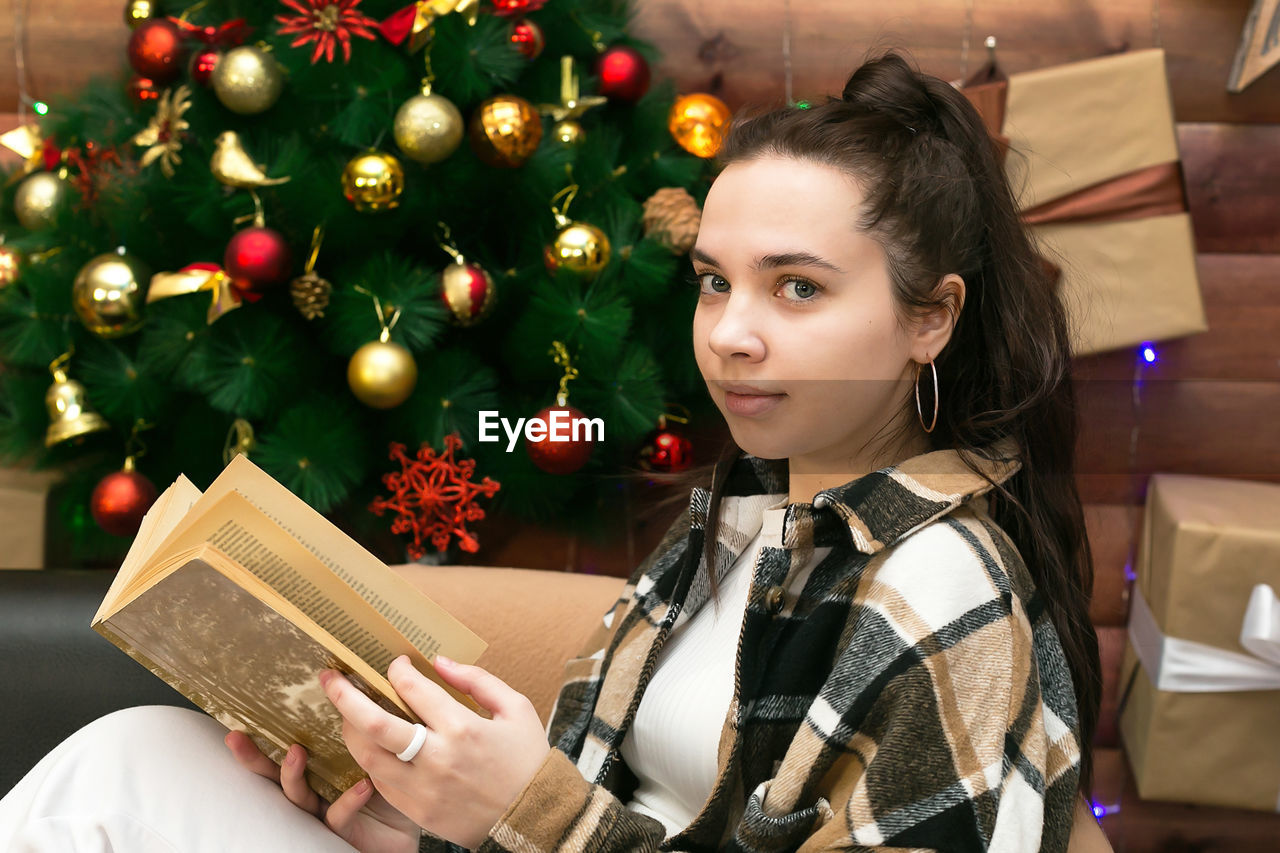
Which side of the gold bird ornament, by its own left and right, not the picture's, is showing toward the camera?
left

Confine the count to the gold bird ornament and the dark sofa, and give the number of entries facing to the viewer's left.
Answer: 1

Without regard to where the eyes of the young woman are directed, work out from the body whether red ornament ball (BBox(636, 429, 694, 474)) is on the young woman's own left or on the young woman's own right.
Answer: on the young woman's own right

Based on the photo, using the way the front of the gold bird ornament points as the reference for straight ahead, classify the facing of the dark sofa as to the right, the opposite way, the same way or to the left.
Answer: to the left

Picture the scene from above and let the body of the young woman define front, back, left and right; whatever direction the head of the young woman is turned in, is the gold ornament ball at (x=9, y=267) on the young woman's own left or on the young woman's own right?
on the young woman's own right

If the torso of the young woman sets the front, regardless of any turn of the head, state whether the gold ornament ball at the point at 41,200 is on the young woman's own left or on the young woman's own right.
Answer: on the young woman's own right

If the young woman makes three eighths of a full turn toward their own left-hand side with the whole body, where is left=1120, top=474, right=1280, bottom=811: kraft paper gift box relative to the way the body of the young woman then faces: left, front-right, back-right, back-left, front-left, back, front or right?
front-left

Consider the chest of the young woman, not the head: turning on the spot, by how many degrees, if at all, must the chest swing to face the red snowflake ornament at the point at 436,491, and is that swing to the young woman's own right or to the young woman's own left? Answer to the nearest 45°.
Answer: approximately 90° to the young woman's own right
